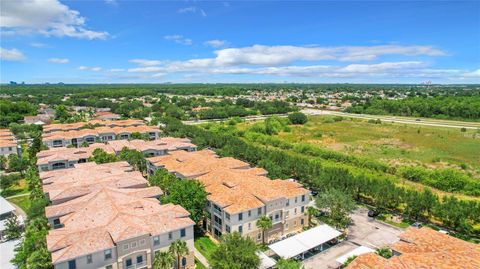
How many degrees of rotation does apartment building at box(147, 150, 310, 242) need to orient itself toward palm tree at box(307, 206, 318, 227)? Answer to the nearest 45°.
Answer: approximately 45° to its left

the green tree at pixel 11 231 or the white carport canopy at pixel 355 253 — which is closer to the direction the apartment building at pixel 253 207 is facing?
the white carport canopy

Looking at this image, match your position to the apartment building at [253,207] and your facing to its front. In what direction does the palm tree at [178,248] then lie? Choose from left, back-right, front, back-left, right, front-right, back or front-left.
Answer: right

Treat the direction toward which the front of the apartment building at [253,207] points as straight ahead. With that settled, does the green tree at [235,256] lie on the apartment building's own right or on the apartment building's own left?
on the apartment building's own right

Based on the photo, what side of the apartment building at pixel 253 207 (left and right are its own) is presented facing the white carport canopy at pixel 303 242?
front

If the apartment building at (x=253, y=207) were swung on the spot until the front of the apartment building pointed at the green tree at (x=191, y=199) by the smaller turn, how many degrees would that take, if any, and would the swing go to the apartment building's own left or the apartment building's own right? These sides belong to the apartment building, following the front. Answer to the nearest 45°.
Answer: approximately 135° to the apartment building's own right

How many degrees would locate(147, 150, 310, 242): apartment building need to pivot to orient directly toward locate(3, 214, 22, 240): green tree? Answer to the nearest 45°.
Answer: approximately 135° to its right

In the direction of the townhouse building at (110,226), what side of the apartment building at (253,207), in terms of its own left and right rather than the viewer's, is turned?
right

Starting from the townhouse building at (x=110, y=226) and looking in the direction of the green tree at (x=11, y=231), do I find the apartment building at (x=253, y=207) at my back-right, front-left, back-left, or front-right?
back-right

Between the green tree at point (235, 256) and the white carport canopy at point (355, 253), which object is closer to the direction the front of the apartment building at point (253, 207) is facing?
the white carport canopy

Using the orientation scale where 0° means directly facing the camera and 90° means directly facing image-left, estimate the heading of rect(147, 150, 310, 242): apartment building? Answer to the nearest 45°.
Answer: approximately 315°

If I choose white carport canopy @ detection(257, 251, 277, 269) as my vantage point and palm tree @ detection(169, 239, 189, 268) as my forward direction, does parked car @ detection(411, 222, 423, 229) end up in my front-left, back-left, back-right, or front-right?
back-right

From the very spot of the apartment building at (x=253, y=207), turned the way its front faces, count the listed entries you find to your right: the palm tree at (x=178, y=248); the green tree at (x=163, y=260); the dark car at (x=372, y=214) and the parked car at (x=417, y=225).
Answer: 2

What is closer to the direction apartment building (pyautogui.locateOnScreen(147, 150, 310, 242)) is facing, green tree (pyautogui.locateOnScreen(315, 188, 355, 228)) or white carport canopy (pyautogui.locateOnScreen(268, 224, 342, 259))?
the white carport canopy

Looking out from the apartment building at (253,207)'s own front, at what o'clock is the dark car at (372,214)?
The dark car is roughly at 10 o'clock from the apartment building.
